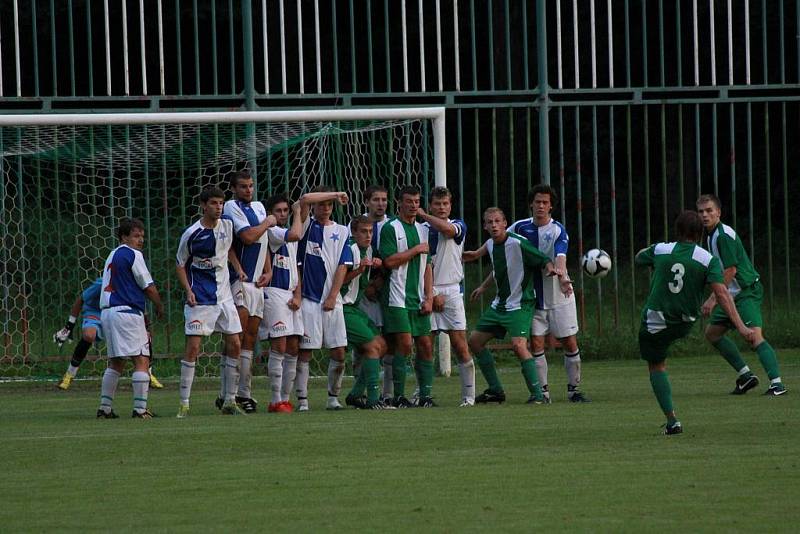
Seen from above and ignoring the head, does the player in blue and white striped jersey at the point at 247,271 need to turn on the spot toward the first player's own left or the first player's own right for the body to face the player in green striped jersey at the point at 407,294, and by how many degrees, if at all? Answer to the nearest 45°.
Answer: approximately 45° to the first player's own left

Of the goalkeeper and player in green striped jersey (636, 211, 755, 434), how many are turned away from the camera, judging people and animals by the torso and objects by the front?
1

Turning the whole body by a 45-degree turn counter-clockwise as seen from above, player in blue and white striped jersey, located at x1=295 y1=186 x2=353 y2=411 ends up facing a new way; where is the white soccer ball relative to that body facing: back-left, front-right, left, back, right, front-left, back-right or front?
front-left

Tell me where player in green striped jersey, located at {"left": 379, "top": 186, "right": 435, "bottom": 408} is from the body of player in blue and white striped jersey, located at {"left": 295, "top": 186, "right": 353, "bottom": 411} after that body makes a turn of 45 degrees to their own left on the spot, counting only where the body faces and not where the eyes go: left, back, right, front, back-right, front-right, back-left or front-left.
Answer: front-left

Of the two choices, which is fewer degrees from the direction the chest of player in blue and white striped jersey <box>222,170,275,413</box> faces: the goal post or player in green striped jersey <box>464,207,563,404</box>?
the player in green striped jersey

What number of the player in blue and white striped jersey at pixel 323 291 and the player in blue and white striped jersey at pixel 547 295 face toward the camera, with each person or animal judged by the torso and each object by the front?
2

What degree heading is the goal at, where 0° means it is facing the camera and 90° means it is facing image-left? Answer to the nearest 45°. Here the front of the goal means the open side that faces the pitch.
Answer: approximately 0°

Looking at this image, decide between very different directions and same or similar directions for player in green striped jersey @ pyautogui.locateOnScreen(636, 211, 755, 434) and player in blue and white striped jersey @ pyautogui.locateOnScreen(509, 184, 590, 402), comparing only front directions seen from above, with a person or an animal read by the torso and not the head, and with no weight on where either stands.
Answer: very different directions

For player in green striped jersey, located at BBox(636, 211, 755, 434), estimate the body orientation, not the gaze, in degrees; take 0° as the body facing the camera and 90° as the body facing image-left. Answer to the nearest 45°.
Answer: approximately 180°

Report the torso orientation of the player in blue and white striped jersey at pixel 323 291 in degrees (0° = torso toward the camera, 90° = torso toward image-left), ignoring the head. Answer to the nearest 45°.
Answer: approximately 0°

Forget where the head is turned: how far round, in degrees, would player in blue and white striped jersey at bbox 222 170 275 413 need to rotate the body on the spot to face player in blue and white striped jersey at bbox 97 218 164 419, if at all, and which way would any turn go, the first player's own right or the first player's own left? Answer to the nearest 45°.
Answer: approximately 90° to the first player's own right
